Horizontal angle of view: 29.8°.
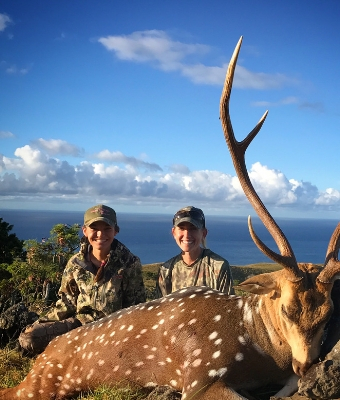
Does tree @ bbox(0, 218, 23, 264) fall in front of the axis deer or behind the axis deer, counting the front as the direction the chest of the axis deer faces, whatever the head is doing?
behind

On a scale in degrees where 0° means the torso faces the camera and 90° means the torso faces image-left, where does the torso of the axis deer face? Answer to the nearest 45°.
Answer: approximately 315°

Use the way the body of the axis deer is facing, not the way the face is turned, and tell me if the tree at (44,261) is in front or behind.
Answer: behind
